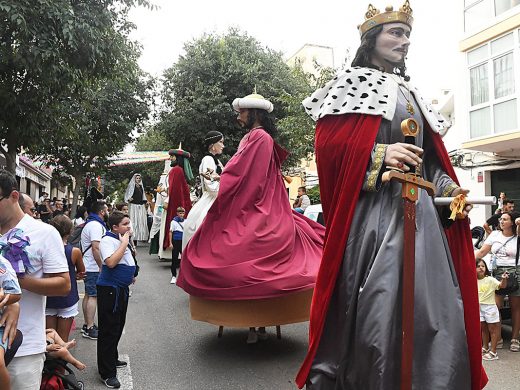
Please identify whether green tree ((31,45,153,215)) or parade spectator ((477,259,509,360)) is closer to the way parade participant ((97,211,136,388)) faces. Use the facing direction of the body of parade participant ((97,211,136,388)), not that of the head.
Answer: the parade spectator

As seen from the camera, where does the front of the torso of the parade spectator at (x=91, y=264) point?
to the viewer's right

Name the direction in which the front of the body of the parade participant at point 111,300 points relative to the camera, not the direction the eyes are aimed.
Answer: to the viewer's right

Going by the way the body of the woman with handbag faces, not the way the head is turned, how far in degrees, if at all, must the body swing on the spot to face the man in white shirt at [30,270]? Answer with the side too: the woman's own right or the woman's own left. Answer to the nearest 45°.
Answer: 0° — they already face them

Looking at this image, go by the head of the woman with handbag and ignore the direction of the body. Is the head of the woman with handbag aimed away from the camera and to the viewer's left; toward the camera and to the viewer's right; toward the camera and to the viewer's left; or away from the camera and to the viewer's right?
toward the camera and to the viewer's left

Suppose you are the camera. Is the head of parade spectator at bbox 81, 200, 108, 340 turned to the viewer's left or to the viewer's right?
to the viewer's right

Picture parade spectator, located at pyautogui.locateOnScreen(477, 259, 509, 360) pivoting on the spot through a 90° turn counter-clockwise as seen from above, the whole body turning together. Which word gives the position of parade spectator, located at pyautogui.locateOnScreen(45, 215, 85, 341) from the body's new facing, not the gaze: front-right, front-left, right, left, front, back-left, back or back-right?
right

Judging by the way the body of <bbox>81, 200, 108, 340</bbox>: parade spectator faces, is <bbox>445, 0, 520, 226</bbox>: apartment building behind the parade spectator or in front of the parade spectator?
in front

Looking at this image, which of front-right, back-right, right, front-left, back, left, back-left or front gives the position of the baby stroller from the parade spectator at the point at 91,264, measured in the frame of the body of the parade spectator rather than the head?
right

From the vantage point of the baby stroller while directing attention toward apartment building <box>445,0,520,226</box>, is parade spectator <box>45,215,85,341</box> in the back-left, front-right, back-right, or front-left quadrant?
front-left
